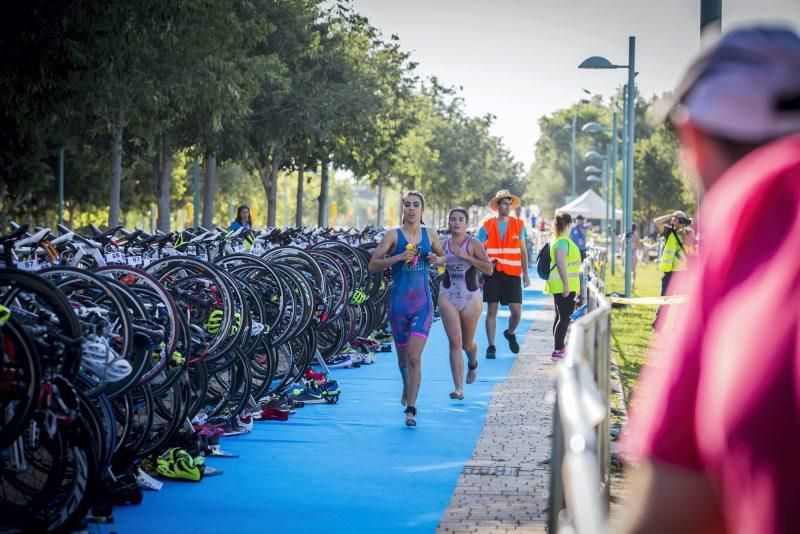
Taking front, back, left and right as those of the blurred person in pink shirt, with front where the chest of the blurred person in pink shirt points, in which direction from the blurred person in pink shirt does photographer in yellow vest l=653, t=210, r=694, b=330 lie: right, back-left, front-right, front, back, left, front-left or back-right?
front-right

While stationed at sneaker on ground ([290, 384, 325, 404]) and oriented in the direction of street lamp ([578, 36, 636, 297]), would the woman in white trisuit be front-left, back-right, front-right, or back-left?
front-right

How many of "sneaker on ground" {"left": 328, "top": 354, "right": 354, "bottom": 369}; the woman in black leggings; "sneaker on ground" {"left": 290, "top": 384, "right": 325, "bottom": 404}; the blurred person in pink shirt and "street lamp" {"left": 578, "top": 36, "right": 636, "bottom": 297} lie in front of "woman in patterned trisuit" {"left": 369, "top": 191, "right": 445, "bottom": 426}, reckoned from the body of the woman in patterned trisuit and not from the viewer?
1

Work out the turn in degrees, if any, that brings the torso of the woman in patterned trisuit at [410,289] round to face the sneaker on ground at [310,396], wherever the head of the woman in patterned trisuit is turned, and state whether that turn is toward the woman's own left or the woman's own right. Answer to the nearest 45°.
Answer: approximately 135° to the woman's own right

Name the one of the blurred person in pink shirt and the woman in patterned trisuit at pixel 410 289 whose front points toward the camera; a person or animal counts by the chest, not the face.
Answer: the woman in patterned trisuit

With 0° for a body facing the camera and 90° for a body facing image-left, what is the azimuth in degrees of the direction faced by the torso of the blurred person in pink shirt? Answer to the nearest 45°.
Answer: approximately 135°

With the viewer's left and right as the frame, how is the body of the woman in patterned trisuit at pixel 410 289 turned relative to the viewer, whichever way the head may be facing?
facing the viewer

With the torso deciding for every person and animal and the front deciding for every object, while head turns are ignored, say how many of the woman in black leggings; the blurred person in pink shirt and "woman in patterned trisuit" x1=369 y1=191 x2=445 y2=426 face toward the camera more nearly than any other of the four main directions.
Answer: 1

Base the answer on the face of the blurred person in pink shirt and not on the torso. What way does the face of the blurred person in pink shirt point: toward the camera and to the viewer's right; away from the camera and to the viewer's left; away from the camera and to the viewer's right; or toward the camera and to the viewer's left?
away from the camera and to the viewer's left

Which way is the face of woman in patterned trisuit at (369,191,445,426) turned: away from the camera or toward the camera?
toward the camera

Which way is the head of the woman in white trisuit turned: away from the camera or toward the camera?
toward the camera

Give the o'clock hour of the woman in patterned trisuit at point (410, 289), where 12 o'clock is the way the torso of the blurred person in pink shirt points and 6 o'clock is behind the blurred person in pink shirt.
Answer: The woman in patterned trisuit is roughly at 1 o'clock from the blurred person in pink shirt.

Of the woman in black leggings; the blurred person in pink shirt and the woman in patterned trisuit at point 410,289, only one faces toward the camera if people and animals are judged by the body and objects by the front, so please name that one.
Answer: the woman in patterned trisuit
